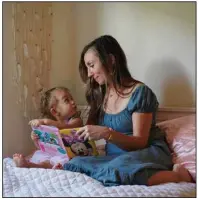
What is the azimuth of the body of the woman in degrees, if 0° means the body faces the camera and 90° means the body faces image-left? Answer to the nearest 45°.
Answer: approximately 45°
